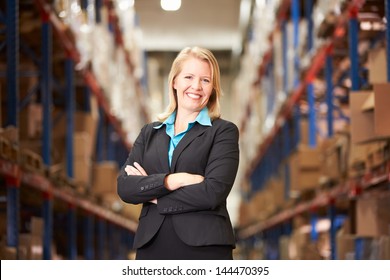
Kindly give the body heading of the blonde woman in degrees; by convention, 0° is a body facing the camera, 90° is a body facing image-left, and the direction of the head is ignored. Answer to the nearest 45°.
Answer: approximately 45°

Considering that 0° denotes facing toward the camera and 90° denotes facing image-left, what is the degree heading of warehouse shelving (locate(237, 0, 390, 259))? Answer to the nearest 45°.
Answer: approximately 90°

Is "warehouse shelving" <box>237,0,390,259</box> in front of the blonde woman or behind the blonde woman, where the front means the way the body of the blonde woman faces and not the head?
behind

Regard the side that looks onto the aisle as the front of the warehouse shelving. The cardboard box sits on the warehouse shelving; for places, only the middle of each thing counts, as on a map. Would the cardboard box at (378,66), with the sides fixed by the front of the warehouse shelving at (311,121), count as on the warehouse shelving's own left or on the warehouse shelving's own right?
on the warehouse shelving's own left

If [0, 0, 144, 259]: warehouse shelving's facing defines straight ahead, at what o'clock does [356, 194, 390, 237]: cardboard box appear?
The cardboard box is roughly at 1 o'clock from the warehouse shelving.

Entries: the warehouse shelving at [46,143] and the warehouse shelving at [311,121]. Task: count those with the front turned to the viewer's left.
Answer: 1

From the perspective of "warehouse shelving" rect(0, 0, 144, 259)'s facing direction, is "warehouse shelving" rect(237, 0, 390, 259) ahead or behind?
ahead

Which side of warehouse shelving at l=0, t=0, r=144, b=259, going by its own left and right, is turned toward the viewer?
right

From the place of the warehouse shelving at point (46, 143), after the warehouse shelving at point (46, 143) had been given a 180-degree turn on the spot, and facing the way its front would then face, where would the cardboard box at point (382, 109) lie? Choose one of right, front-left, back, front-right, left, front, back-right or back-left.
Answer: back-left

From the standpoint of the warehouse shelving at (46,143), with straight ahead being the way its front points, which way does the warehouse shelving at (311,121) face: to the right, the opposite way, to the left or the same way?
the opposite way
